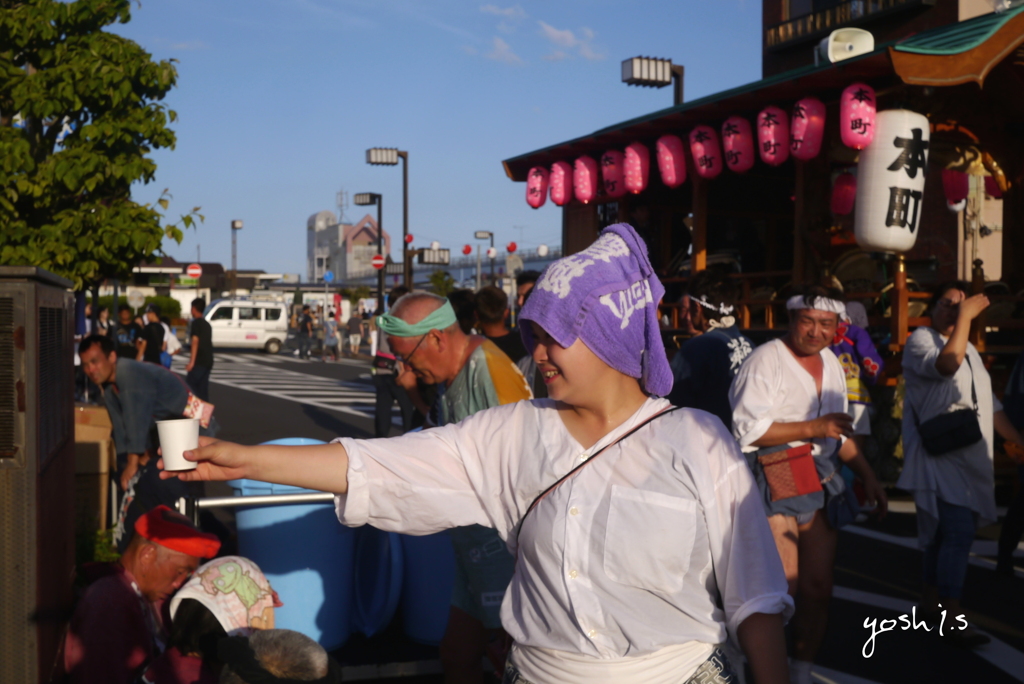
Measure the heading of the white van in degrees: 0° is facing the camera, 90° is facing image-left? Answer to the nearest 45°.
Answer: approximately 90°

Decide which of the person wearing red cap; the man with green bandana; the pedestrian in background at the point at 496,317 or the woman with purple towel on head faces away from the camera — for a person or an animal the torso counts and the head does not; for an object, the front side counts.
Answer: the pedestrian in background

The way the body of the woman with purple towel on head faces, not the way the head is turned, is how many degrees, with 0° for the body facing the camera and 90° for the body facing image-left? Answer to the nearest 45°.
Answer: approximately 45°

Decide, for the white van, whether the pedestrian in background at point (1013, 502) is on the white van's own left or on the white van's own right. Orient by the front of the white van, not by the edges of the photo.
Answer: on the white van's own left

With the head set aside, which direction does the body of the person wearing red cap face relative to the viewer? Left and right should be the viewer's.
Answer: facing to the right of the viewer

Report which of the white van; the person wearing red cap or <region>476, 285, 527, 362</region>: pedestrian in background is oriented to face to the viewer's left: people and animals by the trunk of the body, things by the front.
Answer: the white van

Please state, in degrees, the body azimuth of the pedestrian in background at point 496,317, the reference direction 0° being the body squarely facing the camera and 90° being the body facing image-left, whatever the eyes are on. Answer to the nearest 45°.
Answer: approximately 180°

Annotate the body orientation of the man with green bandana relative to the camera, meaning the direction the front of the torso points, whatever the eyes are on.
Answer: to the viewer's left

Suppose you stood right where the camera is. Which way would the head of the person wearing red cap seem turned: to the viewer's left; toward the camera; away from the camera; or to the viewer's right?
to the viewer's right

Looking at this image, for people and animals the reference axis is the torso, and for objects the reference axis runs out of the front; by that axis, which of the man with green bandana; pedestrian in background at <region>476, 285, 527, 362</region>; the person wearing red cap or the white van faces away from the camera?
the pedestrian in background

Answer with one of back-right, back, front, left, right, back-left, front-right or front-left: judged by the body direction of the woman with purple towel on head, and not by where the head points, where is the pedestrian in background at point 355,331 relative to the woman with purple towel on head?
back-right
